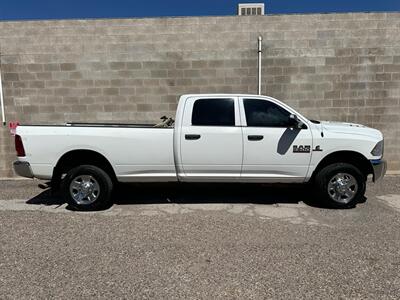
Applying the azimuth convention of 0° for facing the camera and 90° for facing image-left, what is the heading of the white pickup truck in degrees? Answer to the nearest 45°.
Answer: approximately 270°
